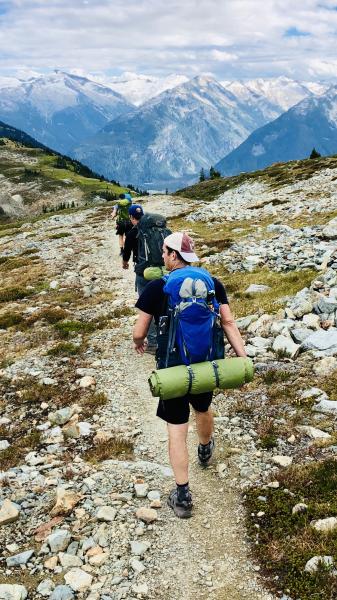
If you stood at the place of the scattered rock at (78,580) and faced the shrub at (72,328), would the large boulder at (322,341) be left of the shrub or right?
right

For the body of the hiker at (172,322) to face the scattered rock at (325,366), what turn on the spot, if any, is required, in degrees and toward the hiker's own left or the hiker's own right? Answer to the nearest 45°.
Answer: approximately 45° to the hiker's own right

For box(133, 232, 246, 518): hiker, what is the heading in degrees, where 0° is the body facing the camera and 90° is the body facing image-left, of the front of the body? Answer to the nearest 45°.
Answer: approximately 180°

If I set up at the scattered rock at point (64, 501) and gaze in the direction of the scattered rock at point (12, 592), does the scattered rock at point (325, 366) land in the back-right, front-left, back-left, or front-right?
back-left

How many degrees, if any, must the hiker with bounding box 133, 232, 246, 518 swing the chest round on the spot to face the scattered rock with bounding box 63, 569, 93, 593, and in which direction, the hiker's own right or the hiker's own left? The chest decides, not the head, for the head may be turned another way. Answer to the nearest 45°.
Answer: approximately 135° to the hiker's own left

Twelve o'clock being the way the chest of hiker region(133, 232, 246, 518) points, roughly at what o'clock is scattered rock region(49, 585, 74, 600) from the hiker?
The scattered rock is roughly at 7 o'clock from the hiker.

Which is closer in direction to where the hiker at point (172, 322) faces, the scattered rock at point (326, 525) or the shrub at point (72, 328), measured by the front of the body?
the shrub

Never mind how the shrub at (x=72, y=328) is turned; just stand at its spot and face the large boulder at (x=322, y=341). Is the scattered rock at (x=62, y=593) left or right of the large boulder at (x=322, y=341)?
right

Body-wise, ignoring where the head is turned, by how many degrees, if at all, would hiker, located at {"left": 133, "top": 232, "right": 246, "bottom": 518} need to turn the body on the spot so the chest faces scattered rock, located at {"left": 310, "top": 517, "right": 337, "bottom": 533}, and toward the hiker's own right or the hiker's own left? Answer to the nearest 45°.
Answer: approximately 135° to the hiker's own right
